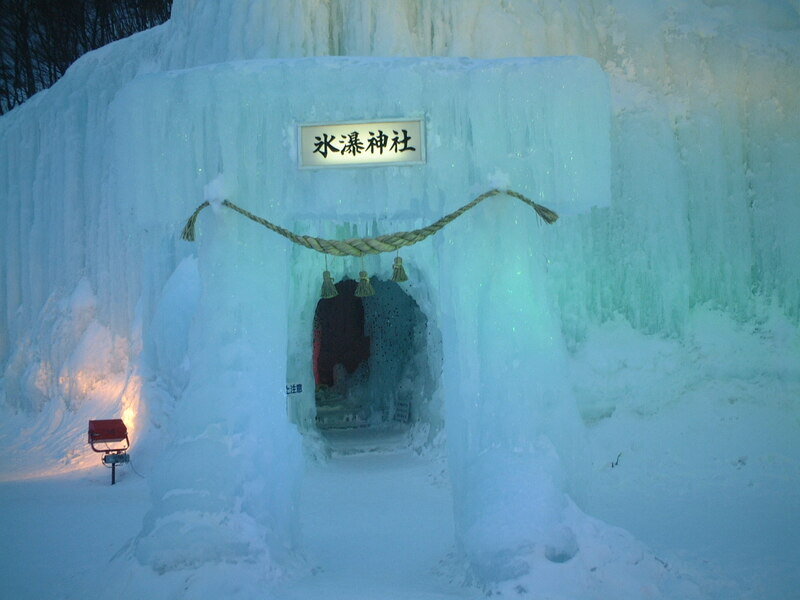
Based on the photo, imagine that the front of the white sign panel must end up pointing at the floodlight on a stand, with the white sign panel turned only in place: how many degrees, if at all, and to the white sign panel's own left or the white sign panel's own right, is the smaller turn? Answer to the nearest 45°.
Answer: approximately 135° to the white sign panel's own right

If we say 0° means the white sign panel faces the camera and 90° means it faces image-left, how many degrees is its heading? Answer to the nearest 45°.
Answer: approximately 0°
